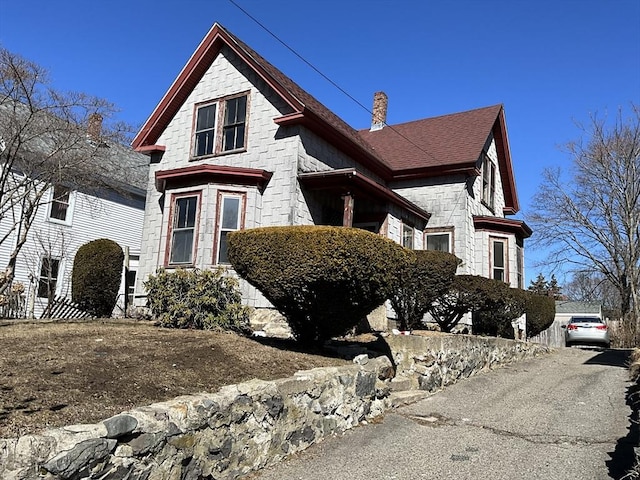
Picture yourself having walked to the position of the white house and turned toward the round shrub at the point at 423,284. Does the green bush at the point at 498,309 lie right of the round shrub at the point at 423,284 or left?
left

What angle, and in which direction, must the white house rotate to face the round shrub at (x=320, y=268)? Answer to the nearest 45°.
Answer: approximately 45° to its left

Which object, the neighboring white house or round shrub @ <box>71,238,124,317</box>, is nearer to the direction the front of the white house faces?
the round shrub

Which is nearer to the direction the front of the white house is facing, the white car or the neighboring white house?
the neighboring white house
